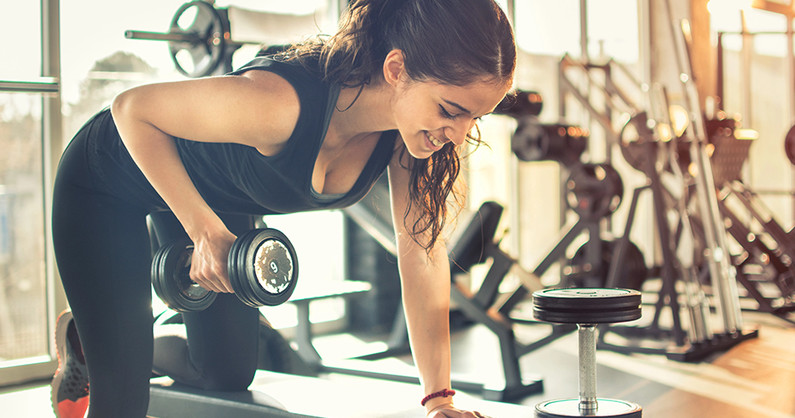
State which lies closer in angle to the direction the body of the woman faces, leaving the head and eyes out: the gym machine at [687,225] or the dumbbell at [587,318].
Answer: the dumbbell

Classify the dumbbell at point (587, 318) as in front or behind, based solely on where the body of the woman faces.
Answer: in front

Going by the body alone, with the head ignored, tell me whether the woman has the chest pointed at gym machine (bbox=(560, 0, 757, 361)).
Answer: no

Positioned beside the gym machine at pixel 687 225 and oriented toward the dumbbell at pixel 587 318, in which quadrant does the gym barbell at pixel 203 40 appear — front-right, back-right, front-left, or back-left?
front-right

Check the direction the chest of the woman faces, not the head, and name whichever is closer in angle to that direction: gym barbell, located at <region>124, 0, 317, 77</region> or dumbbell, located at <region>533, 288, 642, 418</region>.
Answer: the dumbbell

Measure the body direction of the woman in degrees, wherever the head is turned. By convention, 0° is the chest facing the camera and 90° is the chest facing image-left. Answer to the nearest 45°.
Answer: approximately 315°

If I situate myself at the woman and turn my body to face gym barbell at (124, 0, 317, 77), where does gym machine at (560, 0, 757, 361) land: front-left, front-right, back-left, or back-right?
front-right

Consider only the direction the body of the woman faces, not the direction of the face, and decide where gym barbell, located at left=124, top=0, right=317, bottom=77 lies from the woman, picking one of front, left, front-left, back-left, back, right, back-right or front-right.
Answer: back-left
